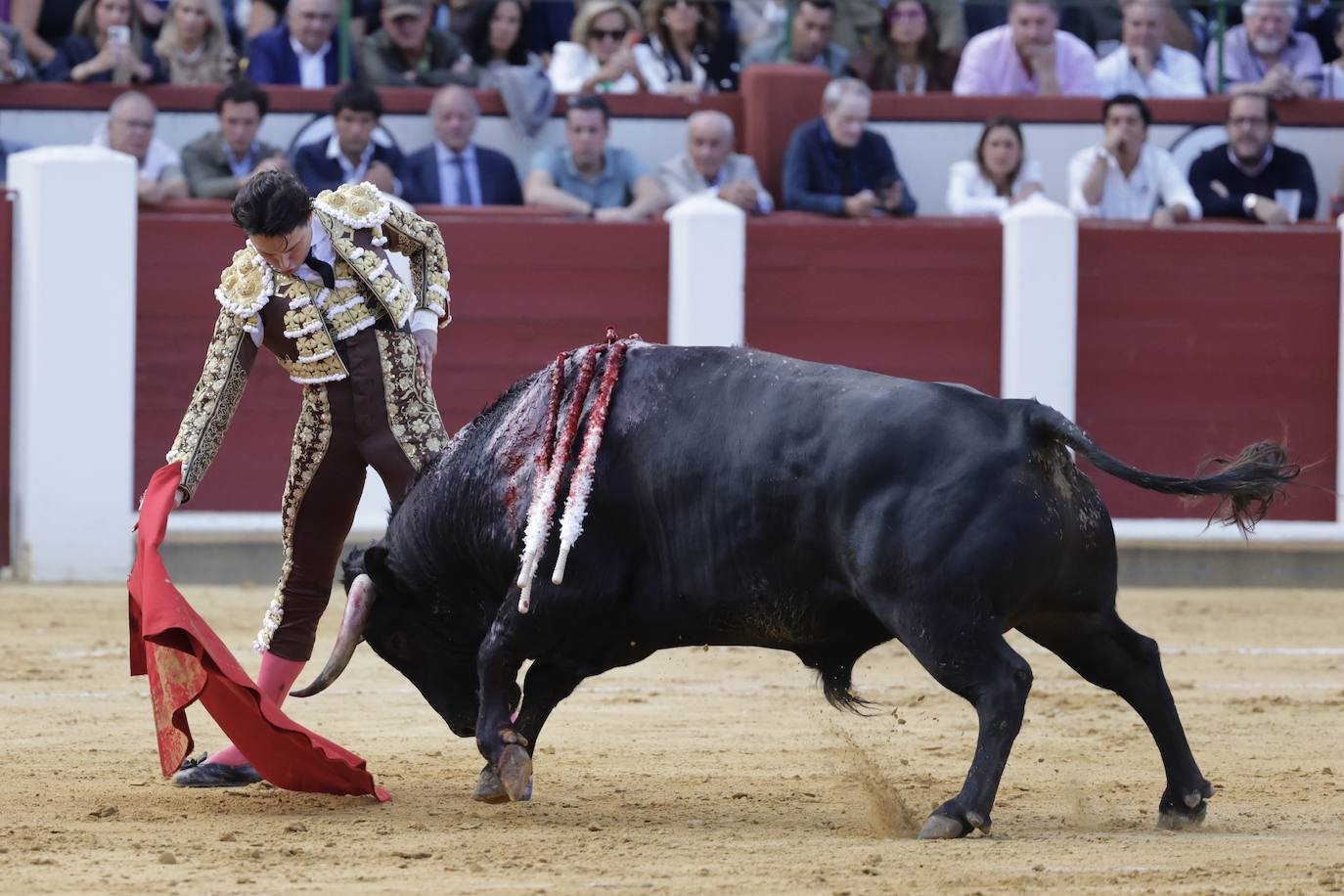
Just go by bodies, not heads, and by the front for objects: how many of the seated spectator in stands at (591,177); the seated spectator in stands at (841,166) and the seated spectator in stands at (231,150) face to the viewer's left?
0

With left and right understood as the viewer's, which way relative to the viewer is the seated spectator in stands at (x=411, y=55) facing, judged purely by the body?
facing the viewer

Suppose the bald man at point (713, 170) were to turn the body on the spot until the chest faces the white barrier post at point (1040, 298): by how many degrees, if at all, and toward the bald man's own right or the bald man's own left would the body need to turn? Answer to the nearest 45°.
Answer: approximately 90° to the bald man's own left

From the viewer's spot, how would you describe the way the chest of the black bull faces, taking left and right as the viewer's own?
facing to the left of the viewer

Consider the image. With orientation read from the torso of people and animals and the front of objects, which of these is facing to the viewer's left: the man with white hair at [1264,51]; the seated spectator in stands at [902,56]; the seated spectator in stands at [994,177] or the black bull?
the black bull

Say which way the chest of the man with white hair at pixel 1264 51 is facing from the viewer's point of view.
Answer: toward the camera

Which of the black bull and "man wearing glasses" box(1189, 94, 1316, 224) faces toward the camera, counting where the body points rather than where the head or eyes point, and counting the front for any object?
the man wearing glasses

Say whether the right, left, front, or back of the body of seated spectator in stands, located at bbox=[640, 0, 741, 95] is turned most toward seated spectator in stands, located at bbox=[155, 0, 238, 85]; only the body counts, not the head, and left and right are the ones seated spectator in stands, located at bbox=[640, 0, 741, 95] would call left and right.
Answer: right

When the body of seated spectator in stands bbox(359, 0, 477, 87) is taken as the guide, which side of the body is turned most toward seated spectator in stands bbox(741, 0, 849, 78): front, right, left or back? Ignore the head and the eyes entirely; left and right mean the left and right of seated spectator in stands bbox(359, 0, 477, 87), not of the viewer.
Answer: left

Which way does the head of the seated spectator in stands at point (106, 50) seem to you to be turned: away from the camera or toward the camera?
toward the camera

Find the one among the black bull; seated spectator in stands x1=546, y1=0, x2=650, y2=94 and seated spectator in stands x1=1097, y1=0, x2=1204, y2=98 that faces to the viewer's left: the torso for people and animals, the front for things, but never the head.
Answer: the black bull

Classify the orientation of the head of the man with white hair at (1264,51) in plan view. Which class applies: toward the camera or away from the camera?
toward the camera

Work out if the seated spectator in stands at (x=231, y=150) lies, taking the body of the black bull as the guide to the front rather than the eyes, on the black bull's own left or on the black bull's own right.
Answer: on the black bull's own right

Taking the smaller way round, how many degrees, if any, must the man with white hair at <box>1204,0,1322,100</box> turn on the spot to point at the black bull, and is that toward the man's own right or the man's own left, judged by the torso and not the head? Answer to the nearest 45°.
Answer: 0° — they already face it

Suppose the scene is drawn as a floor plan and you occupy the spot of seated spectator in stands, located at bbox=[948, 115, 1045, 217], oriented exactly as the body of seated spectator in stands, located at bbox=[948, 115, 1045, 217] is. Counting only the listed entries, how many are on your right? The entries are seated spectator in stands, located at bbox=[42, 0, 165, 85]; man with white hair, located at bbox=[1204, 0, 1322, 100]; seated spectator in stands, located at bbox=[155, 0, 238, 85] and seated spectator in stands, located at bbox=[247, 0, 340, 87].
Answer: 3

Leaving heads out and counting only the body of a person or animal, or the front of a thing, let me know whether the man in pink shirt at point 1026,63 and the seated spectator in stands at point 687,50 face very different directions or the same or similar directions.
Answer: same or similar directions

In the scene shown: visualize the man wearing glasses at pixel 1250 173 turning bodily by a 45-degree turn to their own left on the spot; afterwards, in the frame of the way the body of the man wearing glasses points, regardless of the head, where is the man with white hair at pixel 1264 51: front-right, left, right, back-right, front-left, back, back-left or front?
back-left

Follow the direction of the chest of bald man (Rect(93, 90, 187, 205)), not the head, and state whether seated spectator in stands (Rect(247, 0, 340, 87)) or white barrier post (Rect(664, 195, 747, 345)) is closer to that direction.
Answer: the white barrier post

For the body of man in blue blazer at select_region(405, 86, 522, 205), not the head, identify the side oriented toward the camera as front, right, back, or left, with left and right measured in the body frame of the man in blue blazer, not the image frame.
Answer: front
